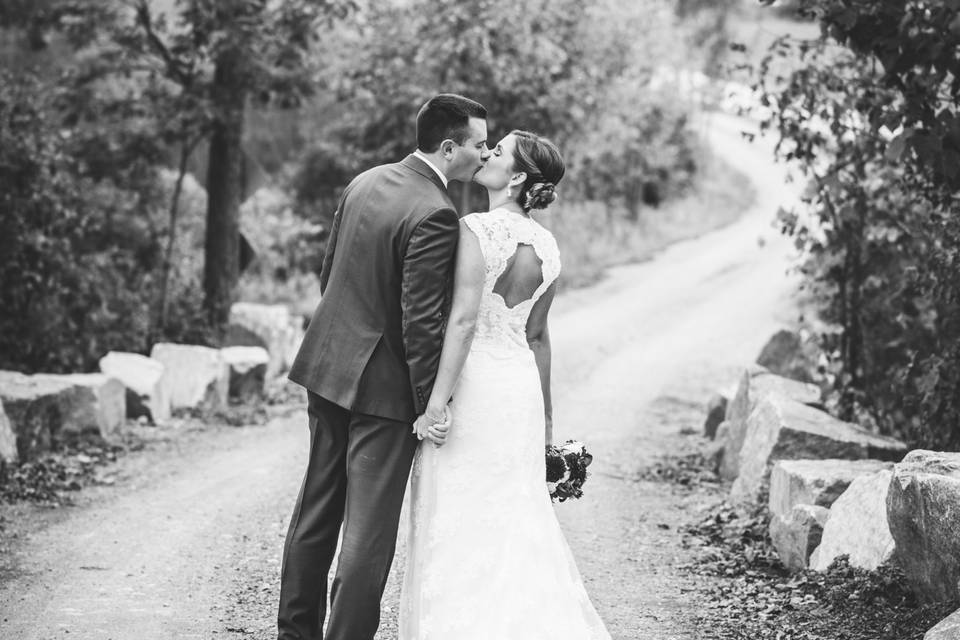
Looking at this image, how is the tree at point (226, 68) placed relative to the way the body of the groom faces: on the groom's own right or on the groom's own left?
on the groom's own left

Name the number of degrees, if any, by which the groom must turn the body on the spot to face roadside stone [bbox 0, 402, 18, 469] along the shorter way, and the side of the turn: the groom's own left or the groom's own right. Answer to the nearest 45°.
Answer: approximately 90° to the groom's own left

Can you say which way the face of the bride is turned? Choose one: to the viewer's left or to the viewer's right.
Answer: to the viewer's left

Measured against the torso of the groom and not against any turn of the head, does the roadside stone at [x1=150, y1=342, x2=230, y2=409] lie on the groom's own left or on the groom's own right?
on the groom's own left

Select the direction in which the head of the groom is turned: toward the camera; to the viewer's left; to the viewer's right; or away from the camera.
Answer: to the viewer's right

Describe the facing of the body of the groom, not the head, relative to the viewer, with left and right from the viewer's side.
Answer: facing away from the viewer and to the right of the viewer

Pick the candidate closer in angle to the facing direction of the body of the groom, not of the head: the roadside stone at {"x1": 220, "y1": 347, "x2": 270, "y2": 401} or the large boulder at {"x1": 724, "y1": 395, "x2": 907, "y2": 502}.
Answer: the large boulder

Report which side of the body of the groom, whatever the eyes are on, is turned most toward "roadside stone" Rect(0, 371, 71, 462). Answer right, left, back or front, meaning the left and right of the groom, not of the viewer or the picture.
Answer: left

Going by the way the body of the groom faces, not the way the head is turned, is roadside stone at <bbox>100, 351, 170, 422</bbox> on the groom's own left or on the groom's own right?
on the groom's own left

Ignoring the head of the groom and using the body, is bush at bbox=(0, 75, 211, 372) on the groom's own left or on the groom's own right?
on the groom's own left
